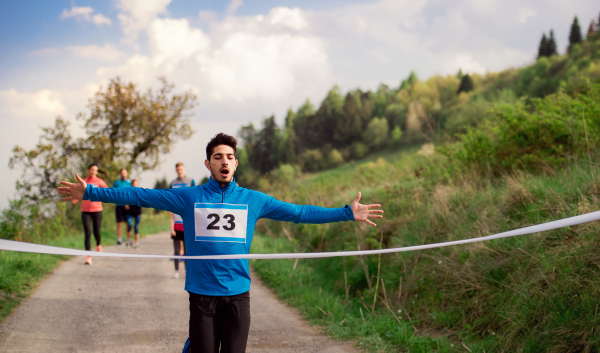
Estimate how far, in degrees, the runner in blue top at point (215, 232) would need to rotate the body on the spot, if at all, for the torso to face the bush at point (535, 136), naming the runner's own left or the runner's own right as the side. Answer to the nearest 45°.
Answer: approximately 135° to the runner's own left

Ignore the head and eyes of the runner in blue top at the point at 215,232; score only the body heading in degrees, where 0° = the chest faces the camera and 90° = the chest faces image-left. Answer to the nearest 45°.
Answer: approximately 0°
